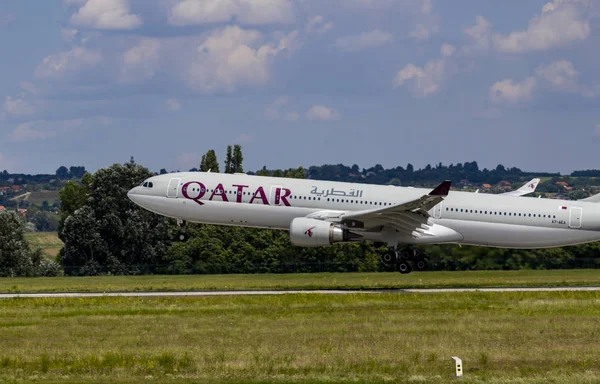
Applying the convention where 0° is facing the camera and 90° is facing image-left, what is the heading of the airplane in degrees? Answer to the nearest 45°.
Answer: approximately 90°
